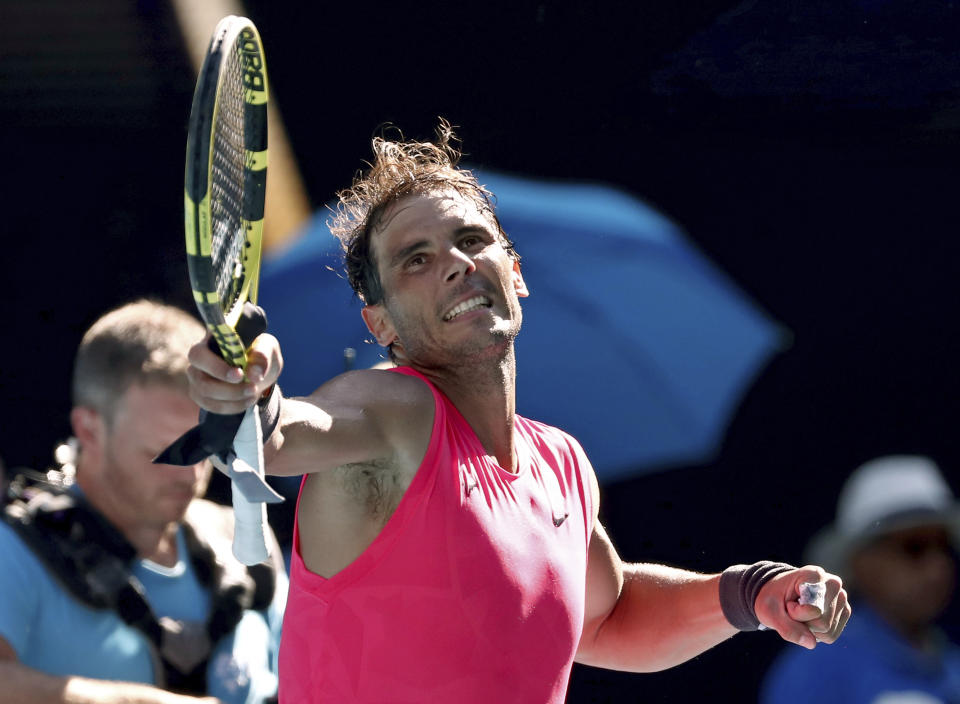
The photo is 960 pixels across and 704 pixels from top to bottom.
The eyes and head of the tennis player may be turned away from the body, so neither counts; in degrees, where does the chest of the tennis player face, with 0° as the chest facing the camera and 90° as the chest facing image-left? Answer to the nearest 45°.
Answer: approximately 315°

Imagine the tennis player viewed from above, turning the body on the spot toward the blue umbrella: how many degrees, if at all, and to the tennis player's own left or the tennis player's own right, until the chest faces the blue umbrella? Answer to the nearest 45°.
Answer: approximately 135° to the tennis player's own left

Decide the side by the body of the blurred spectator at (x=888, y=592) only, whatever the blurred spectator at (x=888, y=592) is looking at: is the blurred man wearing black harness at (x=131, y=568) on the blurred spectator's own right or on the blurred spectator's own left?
on the blurred spectator's own right

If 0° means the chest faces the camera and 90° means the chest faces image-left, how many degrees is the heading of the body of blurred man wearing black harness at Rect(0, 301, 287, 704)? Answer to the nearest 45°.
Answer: approximately 315°

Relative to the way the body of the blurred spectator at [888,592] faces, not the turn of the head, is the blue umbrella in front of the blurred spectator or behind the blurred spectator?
behind

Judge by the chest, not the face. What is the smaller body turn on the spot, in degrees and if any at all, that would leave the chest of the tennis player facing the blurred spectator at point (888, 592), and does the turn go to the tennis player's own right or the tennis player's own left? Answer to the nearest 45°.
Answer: approximately 90° to the tennis player's own left

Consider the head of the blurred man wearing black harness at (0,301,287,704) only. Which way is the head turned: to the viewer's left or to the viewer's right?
to the viewer's right

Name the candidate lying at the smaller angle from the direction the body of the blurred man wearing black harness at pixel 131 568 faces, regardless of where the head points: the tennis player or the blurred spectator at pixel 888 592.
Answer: the tennis player
